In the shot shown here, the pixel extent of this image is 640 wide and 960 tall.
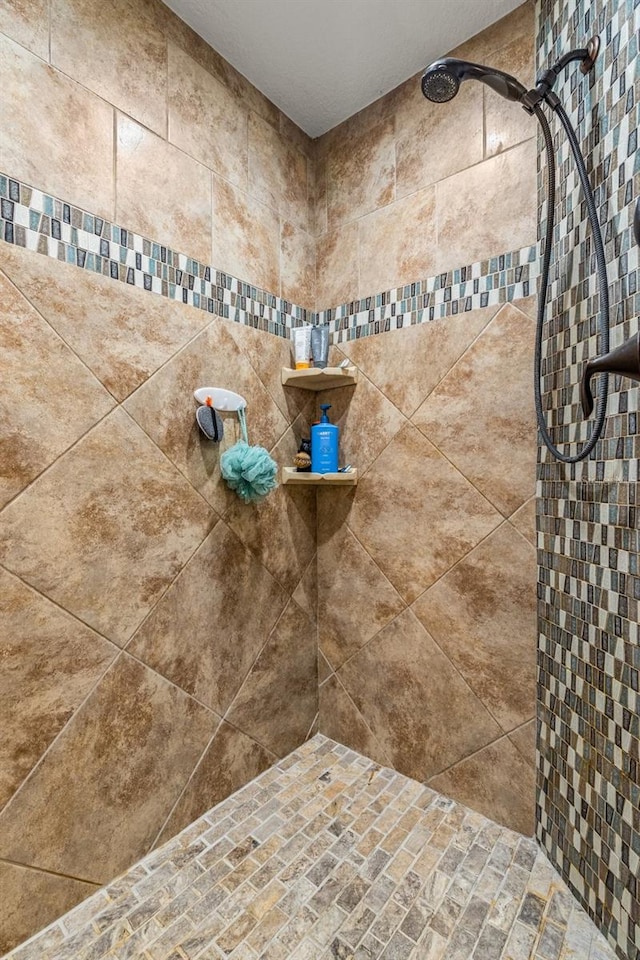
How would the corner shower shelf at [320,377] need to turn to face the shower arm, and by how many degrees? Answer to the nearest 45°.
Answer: approximately 45° to its left

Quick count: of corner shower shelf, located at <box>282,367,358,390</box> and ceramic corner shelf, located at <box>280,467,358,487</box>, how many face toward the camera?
2

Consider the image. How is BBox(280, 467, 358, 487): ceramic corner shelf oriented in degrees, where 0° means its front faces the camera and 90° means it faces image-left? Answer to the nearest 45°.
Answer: approximately 0°

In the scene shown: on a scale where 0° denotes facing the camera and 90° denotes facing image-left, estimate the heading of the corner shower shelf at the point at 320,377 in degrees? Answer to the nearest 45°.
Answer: approximately 0°

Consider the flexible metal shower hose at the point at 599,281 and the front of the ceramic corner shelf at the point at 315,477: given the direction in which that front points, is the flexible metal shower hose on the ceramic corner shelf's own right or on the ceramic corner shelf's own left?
on the ceramic corner shelf's own left
